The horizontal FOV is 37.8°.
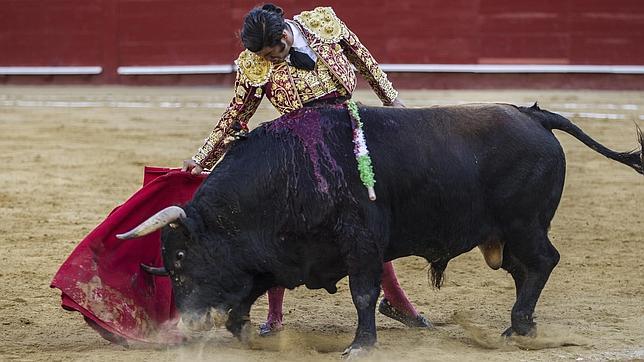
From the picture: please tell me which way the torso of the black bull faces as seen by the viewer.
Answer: to the viewer's left
